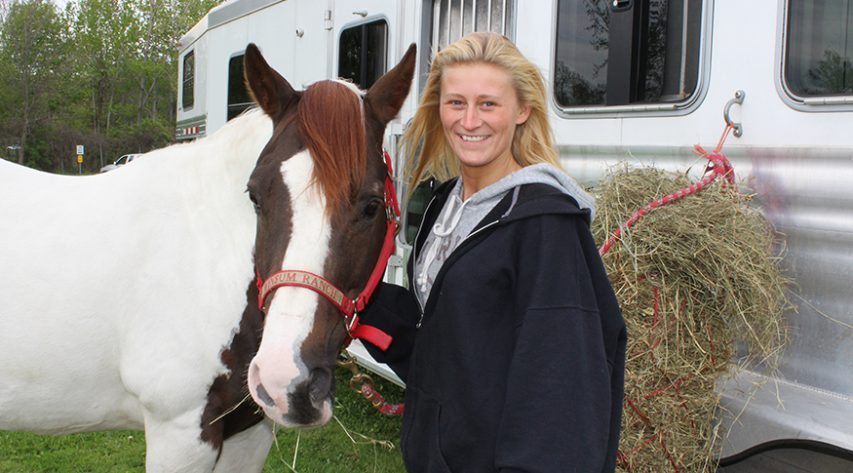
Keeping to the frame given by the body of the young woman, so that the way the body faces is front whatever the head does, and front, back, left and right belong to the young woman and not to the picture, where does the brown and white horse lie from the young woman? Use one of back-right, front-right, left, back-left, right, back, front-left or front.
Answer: right

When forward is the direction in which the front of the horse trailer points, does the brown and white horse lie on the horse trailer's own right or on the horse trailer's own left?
on the horse trailer's own left

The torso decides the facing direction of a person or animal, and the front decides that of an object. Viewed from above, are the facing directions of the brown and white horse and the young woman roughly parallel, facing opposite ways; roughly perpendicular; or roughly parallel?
roughly perpendicular

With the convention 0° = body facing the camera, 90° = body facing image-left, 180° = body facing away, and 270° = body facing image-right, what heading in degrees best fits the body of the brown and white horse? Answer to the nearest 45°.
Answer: approximately 315°

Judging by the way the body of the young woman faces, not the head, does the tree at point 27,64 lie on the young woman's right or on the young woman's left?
on the young woman's right

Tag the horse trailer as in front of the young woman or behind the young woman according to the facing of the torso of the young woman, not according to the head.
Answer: behind

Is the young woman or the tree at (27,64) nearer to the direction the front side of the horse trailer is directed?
the tree
